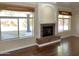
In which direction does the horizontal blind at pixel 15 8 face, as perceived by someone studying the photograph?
facing the viewer and to the right of the viewer

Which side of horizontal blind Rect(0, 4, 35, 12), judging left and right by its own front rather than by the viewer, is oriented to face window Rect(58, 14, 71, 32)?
left
